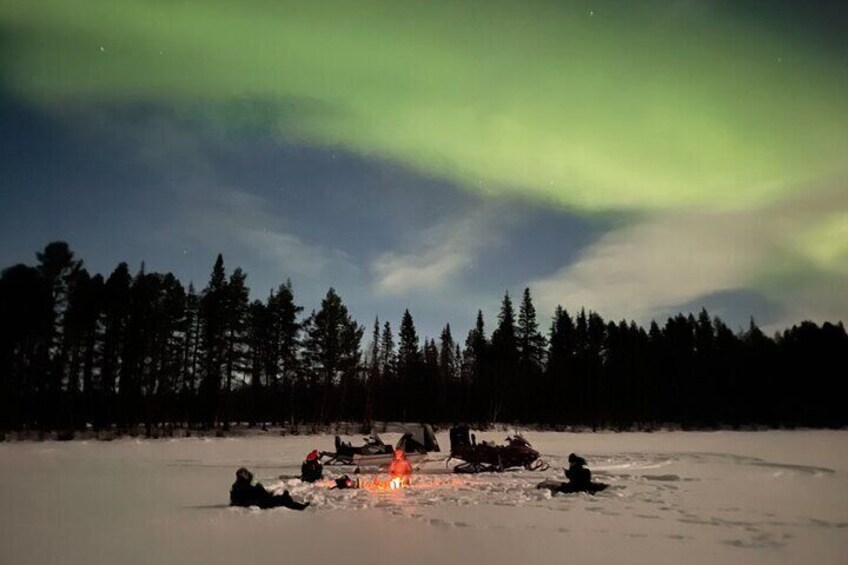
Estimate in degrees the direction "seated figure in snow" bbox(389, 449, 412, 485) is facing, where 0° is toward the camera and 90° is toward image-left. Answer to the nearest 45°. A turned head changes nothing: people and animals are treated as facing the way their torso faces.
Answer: approximately 0°

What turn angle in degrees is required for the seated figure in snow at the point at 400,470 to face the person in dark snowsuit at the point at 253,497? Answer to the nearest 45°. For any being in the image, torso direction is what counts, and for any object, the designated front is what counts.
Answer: approximately 45° to its right

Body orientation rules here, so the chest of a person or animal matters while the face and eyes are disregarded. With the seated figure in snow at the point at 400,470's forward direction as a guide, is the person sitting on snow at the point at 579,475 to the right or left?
on its left

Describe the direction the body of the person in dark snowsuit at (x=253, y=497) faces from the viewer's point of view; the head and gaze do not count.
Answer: to the viewer's right

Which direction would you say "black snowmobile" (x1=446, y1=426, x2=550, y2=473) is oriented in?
to the viewer's right

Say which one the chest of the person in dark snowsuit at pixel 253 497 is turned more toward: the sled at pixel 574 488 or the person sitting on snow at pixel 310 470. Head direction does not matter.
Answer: the sled

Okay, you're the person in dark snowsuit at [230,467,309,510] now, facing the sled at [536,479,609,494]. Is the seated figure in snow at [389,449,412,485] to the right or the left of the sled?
left

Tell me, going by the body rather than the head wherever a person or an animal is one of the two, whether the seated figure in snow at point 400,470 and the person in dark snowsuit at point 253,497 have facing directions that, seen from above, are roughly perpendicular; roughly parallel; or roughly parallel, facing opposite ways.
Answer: roughly perpendicular

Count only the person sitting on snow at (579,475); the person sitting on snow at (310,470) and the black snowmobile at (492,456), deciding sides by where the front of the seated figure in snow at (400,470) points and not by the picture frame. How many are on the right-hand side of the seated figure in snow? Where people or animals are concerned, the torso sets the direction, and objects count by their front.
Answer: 1

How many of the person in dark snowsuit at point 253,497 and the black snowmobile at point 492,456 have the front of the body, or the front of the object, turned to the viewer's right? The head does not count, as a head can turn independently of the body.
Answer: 2

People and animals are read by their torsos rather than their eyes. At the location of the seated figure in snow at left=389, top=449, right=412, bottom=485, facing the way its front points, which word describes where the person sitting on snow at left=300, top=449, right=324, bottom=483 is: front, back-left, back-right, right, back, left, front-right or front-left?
right

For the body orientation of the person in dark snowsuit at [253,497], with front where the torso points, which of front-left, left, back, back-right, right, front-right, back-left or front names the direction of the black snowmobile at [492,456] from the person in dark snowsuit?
front-left

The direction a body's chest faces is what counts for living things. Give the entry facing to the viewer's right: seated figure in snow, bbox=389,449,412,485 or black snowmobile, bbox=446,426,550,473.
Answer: the black snowmobile
